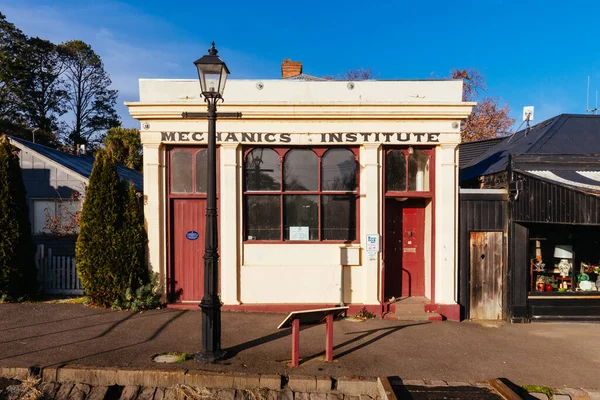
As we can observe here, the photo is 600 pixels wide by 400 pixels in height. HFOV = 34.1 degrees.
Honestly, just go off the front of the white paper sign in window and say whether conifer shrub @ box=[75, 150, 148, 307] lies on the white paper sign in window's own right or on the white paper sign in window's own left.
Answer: on the white paper sign in window's own right

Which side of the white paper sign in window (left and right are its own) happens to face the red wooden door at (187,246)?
right

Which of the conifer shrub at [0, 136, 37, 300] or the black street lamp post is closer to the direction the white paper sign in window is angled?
the black street lamp post

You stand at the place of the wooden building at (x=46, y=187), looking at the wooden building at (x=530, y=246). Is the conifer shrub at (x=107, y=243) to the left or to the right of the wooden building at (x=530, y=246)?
right

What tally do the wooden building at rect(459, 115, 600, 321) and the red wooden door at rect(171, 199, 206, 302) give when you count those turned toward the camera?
2

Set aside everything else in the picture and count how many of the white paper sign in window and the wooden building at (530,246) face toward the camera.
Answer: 2
